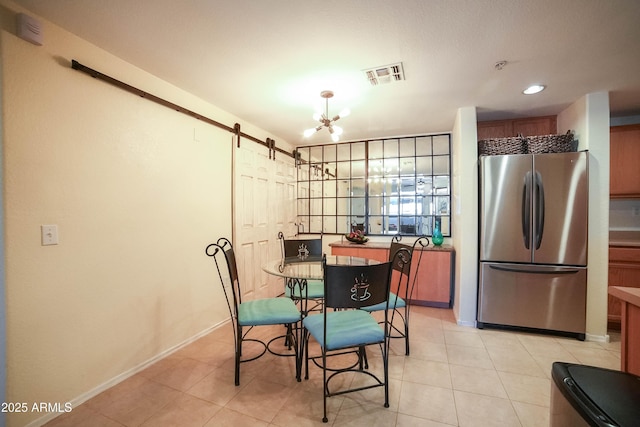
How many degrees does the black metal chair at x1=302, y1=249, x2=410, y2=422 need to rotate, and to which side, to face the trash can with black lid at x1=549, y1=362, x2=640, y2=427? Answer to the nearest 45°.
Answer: approximately 135° to its right

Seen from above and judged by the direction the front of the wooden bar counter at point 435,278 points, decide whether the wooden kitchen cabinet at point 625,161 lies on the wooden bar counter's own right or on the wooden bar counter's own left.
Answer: on the wooden bar counter's own left

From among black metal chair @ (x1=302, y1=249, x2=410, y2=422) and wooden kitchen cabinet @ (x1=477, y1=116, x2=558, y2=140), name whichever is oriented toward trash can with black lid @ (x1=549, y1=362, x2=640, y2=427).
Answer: the wooden kitchen cabinet

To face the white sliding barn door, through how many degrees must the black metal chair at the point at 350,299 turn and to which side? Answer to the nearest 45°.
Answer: approximately 45° to its left

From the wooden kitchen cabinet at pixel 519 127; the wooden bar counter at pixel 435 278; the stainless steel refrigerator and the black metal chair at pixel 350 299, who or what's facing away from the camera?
the black metal chair
